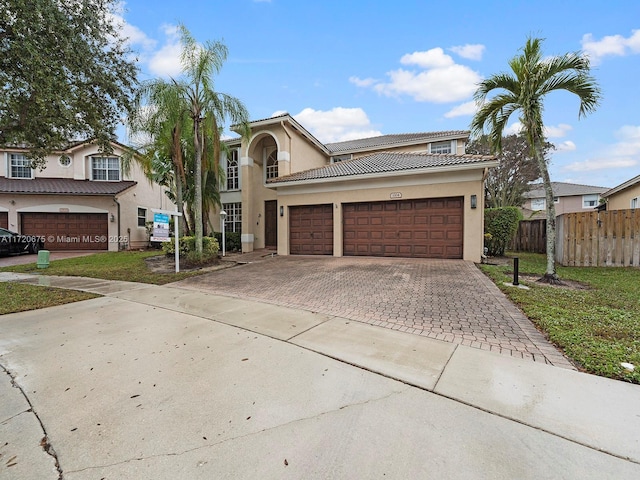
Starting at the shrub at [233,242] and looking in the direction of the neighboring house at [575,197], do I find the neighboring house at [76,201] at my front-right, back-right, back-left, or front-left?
back-left

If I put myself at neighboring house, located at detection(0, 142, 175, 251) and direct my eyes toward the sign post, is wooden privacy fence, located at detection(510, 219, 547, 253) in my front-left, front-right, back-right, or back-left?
front-left

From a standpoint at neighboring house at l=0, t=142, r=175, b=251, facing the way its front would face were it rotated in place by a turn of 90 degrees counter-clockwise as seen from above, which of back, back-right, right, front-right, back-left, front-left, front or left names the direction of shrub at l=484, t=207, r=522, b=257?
front-right

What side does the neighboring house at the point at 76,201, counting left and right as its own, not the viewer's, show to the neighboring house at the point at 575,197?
left

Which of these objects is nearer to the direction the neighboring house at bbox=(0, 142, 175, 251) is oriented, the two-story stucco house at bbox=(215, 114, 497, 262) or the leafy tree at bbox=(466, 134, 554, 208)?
the two-story stucco house

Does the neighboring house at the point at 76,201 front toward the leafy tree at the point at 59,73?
yes

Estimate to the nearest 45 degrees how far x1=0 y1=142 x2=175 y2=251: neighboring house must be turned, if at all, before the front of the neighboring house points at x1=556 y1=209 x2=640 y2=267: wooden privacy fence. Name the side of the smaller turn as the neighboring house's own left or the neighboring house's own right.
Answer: approximately 45° to the neighboring house's own left

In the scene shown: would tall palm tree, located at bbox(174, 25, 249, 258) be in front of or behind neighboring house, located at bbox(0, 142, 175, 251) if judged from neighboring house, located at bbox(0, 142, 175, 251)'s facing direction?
in front

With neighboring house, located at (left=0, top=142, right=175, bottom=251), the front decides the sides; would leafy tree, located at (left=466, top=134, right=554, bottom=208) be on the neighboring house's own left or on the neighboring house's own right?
on the neighboring house's own left

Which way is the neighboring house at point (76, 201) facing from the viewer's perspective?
toward the camera
